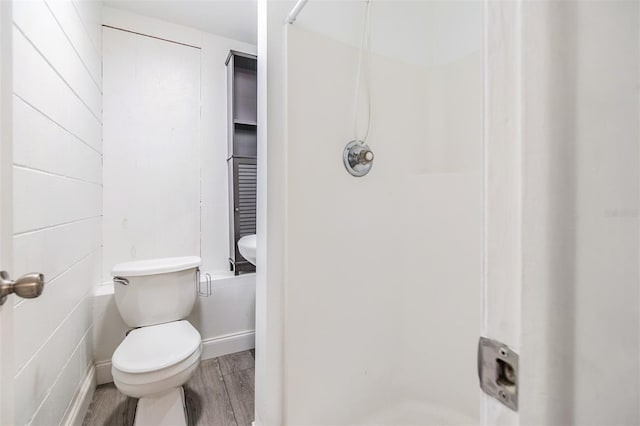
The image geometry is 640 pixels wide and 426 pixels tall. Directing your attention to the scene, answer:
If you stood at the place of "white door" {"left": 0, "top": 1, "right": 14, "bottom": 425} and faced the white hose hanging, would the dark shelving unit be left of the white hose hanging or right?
left

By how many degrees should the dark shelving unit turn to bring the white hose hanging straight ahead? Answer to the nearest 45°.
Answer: approximately 45° to its left

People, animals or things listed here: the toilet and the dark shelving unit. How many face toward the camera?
2

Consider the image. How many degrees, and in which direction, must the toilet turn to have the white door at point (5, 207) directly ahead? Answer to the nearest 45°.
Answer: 0° — it already faces it

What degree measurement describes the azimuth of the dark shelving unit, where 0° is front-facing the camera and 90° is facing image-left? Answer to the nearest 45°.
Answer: approximately 0°
